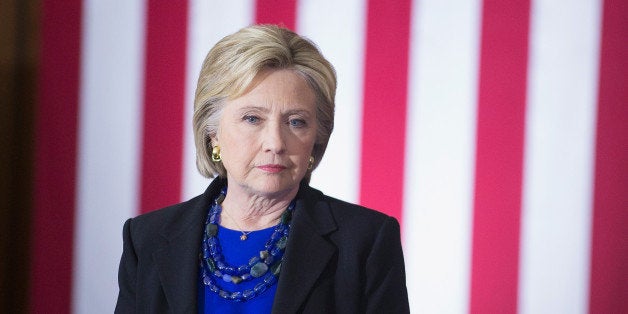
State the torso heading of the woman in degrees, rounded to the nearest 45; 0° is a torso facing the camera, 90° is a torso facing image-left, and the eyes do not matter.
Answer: approximately 0°
